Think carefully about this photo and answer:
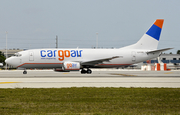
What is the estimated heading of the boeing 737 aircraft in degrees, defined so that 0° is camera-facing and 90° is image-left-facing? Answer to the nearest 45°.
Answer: approximately 90°
